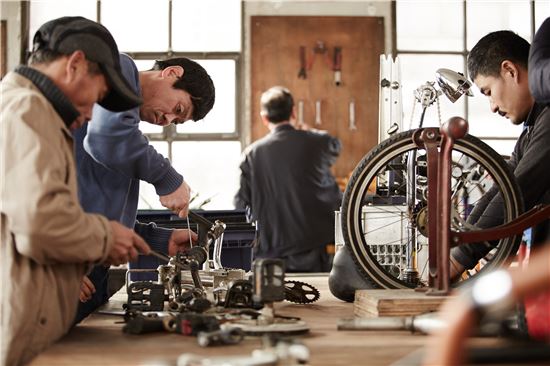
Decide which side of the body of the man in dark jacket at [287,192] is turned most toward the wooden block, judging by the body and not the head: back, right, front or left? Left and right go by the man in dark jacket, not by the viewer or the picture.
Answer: back

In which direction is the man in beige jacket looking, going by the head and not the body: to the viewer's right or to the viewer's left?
to the viewer's right

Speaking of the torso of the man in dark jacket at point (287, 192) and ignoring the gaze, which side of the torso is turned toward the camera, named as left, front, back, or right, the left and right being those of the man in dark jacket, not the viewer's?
back

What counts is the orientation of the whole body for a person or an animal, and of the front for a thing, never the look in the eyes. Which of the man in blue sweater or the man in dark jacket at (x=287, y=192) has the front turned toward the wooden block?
the man in blue sweater

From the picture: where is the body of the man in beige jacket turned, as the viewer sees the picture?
to the viewer's right

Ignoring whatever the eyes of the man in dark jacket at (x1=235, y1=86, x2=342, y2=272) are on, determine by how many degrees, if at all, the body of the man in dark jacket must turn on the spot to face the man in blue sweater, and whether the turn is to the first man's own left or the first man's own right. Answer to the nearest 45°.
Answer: approximately 180°

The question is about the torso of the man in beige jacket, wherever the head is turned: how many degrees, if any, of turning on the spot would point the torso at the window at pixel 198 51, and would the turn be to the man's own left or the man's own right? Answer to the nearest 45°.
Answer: approximately 90° to the man's own left

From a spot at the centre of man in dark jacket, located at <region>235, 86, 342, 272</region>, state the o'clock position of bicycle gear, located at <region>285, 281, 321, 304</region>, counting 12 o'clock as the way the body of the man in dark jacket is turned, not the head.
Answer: The bicycle gear is roughly at 6 o'clock from the man in dark jacket.

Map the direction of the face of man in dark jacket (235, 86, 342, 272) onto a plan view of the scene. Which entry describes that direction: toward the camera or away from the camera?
away from the camera

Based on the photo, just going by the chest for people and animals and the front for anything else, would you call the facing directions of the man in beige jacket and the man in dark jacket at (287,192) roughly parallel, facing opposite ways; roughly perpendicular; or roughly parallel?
roughly perpendicular

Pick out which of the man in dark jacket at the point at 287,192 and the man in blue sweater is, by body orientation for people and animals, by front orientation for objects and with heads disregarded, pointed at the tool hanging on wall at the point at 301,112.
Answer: the man in dark jacket
